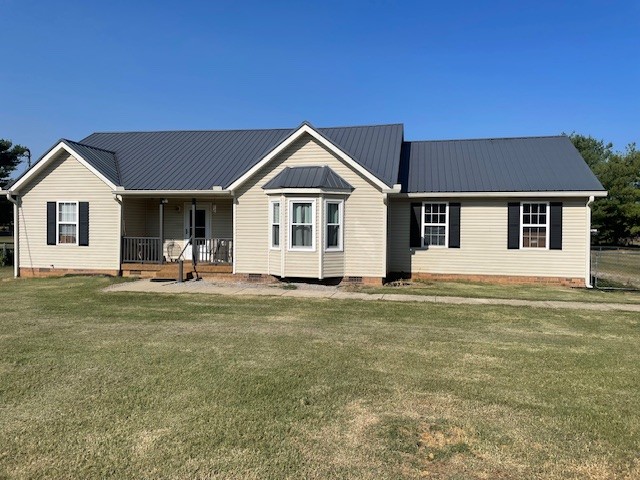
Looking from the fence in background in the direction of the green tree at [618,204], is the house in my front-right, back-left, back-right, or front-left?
back-left

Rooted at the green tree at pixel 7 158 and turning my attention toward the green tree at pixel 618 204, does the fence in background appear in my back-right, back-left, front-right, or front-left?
front-right

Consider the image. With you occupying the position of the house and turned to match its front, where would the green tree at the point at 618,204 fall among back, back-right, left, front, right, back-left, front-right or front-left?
back-left

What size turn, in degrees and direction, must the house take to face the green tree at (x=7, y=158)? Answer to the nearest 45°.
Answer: approximately 135° to its right

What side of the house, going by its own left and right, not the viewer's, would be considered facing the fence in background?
left

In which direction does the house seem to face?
toward the camera

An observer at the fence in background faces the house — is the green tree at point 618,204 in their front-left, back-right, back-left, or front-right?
back-right
